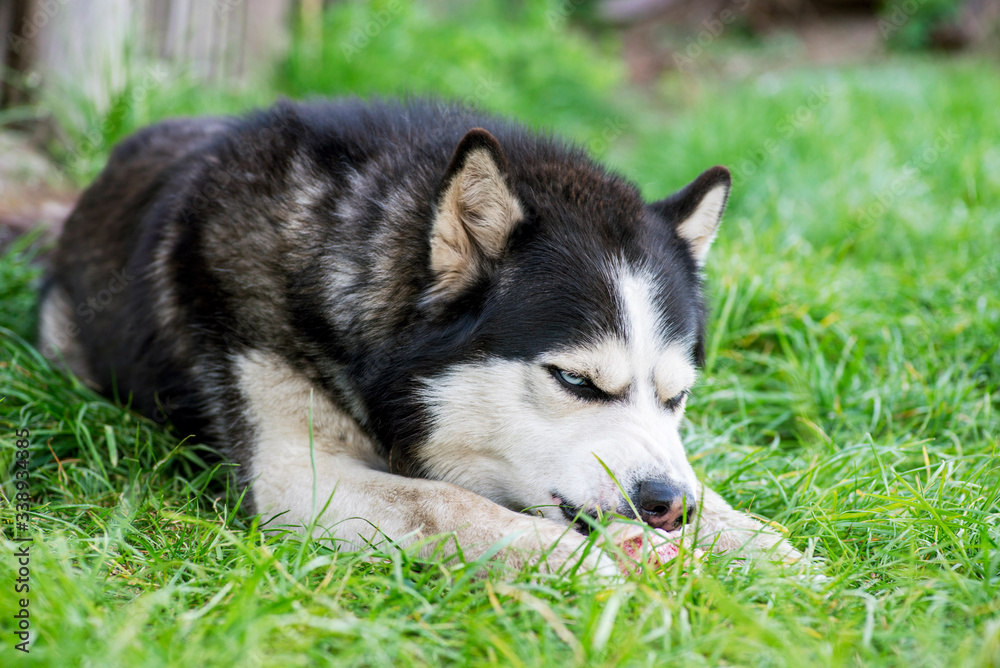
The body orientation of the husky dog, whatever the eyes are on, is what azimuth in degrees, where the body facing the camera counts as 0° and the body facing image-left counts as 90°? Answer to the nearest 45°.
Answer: approximately 315°
